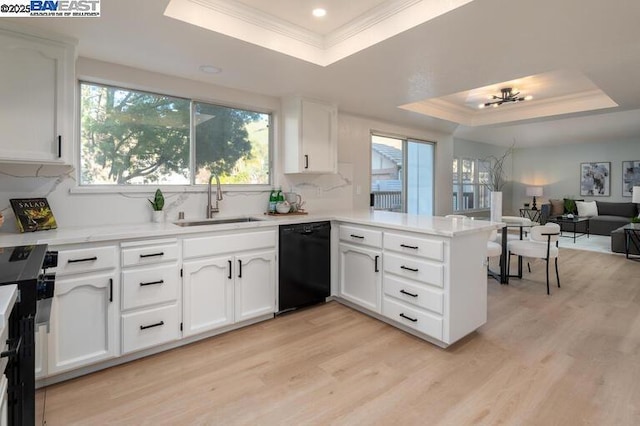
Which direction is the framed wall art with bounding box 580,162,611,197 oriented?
toward the camera

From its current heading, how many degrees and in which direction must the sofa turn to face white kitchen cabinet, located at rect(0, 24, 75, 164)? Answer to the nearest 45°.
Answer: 0° — it already faces it

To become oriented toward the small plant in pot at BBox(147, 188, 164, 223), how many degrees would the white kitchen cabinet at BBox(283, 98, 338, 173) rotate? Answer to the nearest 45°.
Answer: approximately 90° to its right

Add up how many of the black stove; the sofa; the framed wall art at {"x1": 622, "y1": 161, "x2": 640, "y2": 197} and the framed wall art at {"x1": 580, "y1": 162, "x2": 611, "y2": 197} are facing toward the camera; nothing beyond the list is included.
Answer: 3

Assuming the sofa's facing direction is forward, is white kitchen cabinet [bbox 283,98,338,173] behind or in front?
in front

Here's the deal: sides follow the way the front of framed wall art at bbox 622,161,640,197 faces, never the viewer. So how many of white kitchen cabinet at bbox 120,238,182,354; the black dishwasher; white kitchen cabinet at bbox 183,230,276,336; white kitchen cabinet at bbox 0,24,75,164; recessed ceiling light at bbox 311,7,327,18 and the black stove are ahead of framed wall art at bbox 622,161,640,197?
6

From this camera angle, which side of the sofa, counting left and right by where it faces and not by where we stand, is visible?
front

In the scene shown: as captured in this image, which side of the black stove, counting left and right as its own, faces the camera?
right
